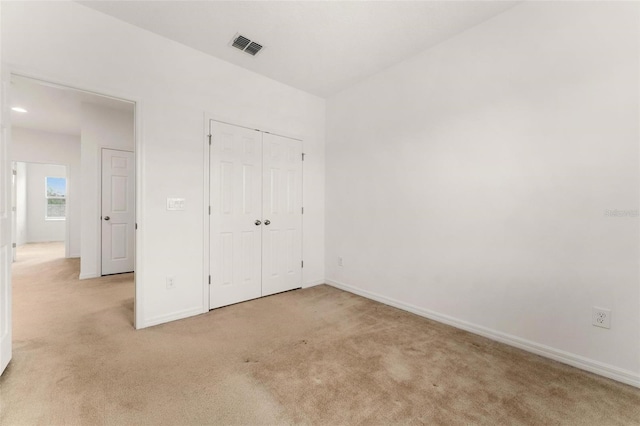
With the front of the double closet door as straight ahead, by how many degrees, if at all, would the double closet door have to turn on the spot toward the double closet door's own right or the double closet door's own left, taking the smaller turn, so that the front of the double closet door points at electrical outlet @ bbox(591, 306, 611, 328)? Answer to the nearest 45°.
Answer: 0° — it already faces it

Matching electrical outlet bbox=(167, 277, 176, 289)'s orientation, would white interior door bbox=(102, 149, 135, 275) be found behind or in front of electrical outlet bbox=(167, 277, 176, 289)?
behind

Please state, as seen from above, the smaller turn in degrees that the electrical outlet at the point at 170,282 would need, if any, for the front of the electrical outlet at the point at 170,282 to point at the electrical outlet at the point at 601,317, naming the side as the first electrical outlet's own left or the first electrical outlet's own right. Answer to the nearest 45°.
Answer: approximately 45° to the first electrical outlet's own left

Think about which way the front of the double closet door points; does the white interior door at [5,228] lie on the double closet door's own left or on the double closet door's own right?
on the double closet door's own right

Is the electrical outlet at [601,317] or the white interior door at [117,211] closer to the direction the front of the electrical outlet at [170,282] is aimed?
the electrical outlet

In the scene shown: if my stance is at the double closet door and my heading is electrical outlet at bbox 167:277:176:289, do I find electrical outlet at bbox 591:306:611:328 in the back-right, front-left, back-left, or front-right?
back-left

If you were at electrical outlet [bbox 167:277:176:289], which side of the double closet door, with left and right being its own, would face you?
right

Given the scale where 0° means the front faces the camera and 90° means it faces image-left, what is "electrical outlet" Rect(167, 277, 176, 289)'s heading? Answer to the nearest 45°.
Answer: approximately 0°

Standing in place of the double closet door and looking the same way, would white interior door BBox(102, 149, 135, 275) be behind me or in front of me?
behind

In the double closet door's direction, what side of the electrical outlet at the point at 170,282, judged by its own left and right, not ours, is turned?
left

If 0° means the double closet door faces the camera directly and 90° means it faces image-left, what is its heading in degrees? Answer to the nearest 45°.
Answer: approximately 315°
